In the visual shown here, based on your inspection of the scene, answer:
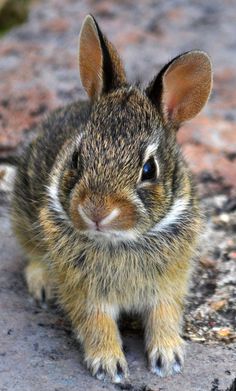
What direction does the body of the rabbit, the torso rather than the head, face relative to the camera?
toward the camera
